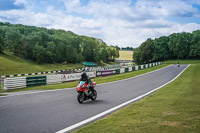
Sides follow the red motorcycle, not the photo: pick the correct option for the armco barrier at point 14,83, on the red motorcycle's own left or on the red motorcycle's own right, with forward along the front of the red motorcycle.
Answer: on the red motorcycle's own right

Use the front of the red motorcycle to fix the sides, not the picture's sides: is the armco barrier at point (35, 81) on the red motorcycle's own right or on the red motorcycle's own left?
on the red motorcycle's own right

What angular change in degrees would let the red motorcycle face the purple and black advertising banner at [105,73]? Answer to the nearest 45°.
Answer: approximately 135° to its right

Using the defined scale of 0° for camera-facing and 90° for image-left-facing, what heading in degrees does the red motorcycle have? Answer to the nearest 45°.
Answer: approximately 45°
